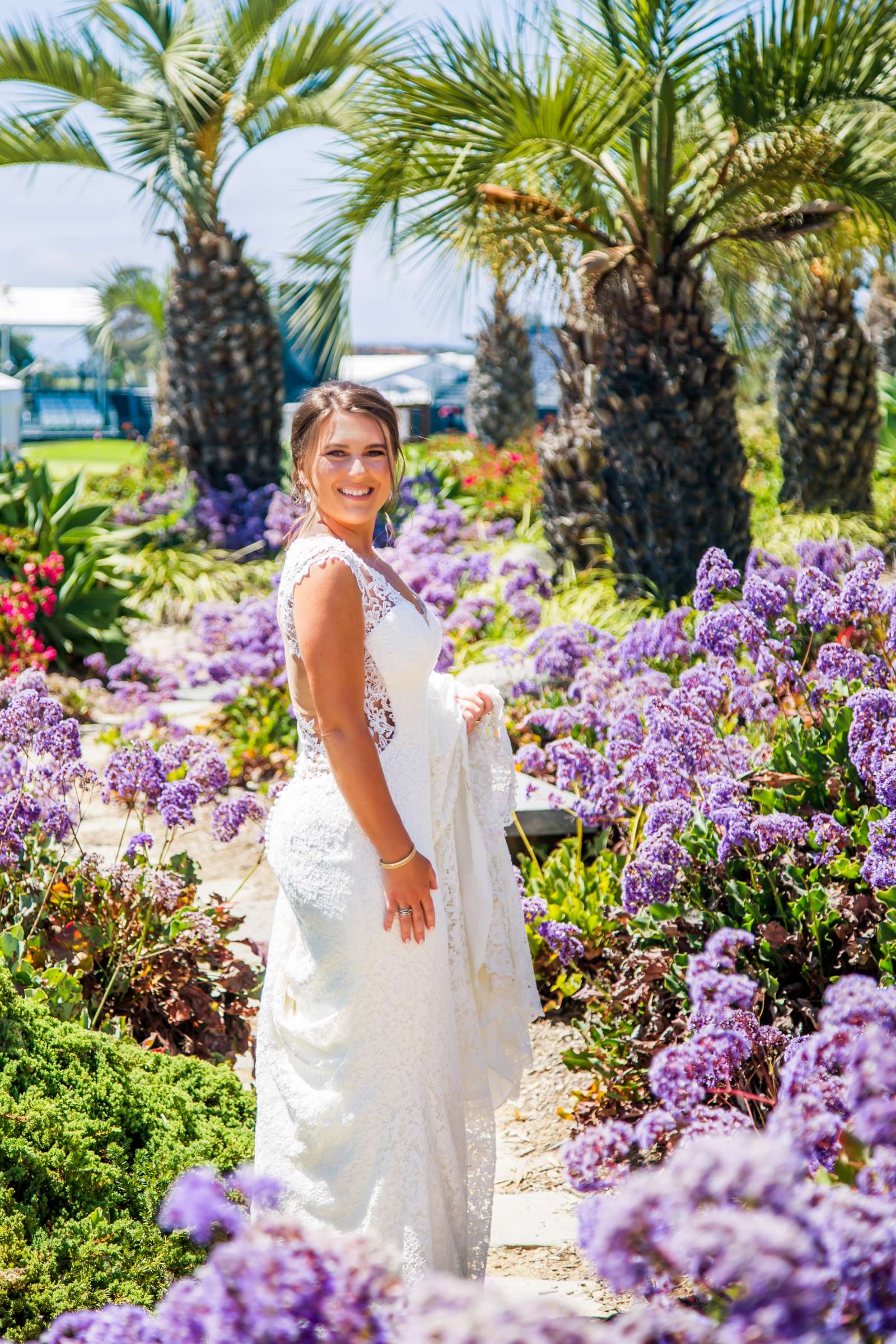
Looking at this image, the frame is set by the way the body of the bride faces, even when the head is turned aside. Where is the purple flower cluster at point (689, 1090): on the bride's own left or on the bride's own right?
on the bride's own right
